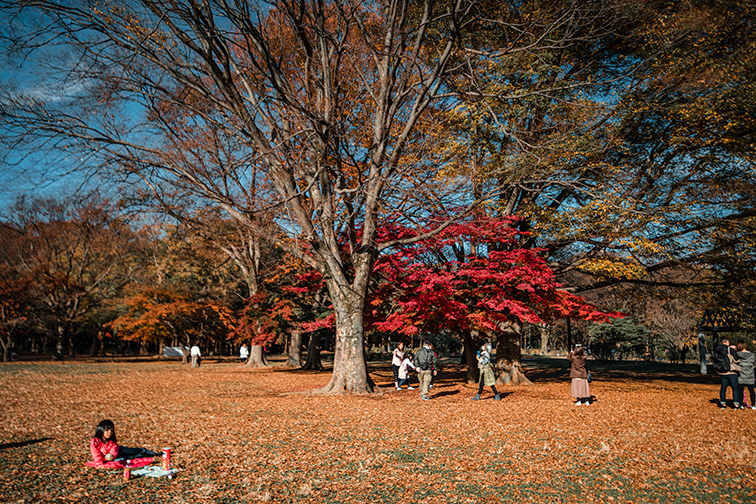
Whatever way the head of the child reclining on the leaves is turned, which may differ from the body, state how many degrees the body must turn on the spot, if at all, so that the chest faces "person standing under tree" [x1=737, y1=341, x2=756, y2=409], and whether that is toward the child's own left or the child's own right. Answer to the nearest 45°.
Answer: approximately 45° to the child's own left

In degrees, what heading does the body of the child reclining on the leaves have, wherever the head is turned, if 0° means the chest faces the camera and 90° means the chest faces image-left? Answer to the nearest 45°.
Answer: approximately 315°
